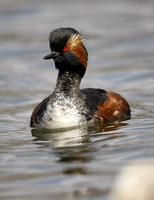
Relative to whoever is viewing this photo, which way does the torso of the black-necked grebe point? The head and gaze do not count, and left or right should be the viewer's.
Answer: facing the viewer and to the left of the viewer
